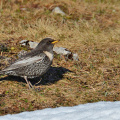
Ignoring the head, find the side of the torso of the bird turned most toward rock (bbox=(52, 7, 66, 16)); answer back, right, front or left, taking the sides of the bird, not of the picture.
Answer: left

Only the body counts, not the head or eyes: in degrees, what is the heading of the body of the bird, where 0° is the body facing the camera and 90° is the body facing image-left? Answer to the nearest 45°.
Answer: approximately 270°
